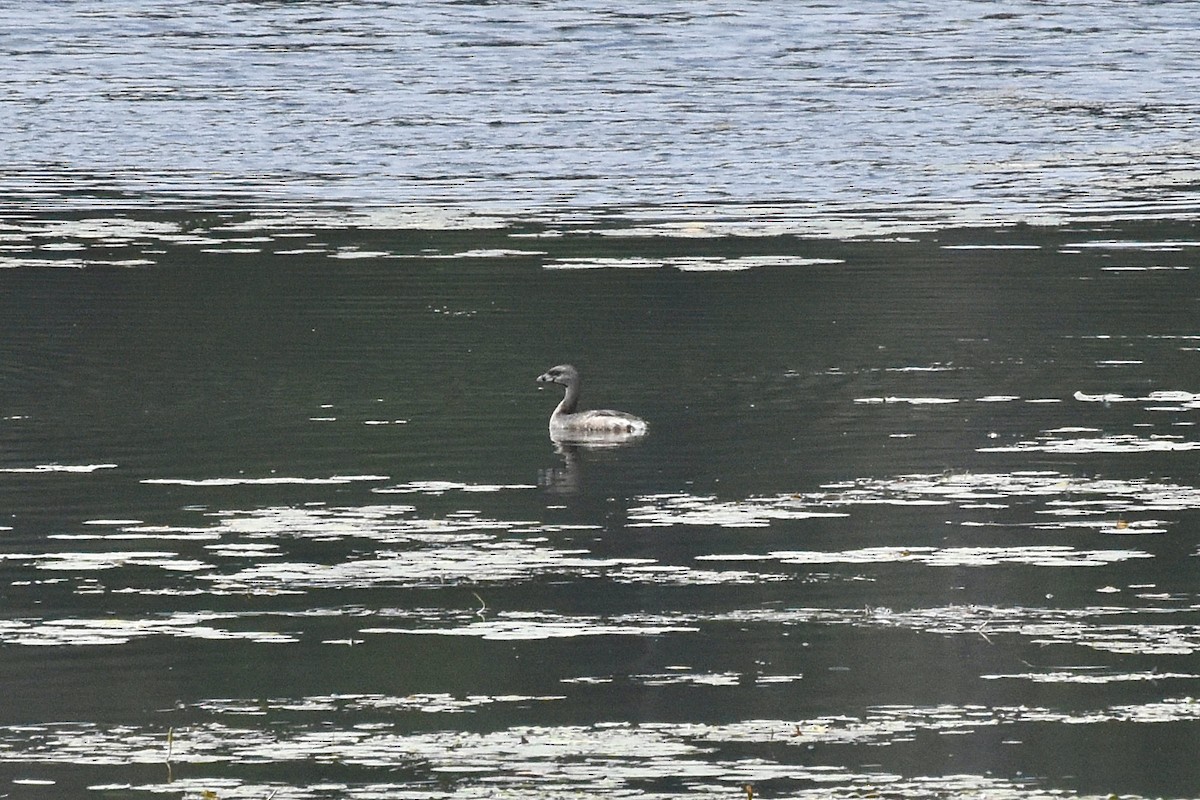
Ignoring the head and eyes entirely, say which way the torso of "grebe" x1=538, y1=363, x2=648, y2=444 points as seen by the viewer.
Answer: to the viewer's left
